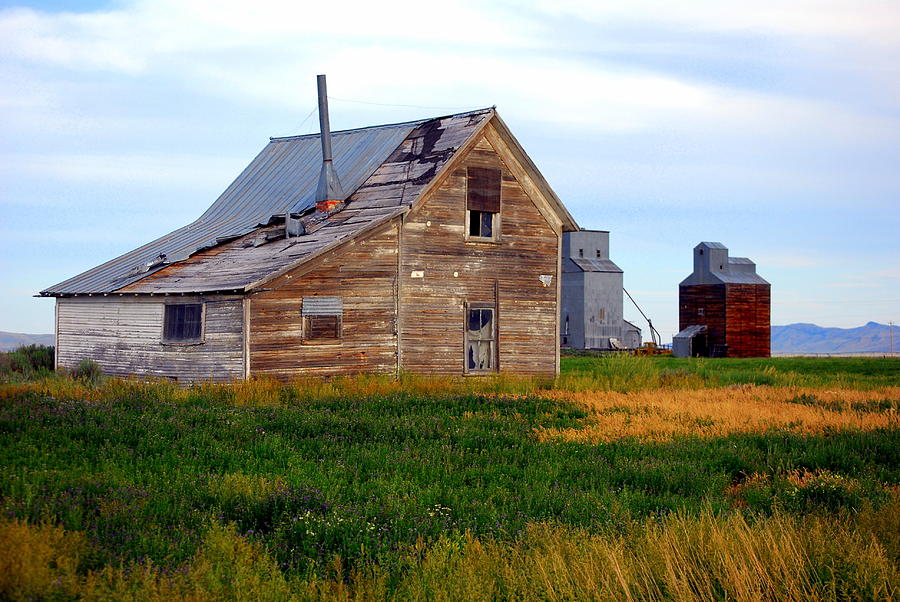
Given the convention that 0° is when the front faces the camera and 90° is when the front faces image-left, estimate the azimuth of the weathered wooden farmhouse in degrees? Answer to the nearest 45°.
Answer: approximately 315°
